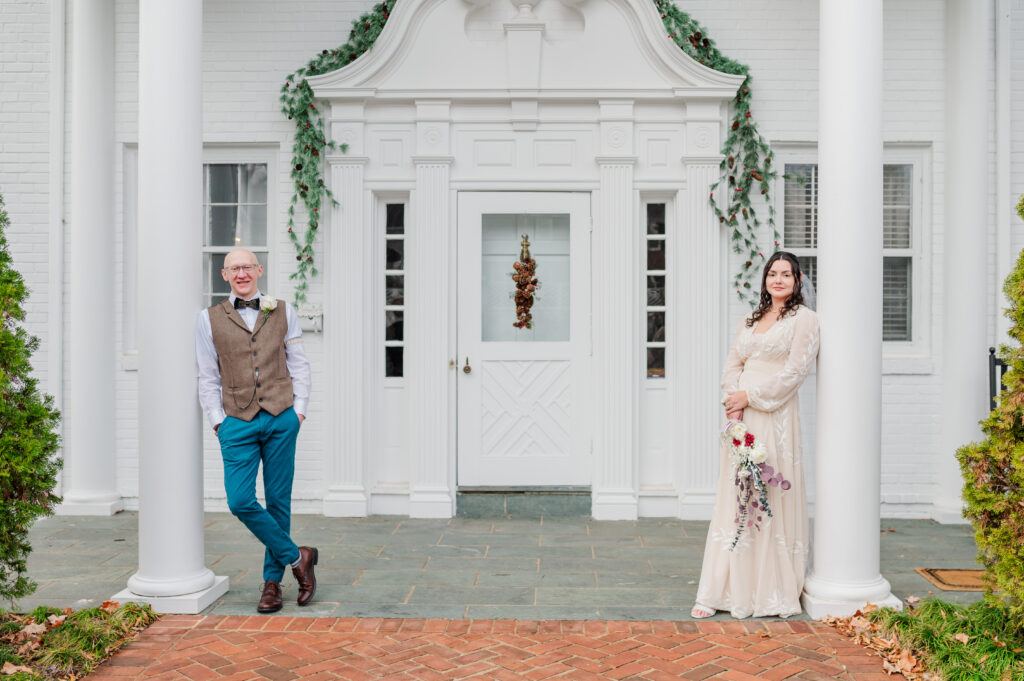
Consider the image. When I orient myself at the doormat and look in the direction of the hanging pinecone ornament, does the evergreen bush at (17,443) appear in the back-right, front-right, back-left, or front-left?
front-left

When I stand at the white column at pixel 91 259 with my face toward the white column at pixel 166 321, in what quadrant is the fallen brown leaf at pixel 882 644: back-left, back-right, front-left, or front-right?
front-left

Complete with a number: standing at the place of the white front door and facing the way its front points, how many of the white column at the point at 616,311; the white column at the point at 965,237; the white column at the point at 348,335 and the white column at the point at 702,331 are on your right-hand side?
1

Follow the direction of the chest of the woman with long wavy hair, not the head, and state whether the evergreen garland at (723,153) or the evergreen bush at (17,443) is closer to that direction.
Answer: the evergreen bush

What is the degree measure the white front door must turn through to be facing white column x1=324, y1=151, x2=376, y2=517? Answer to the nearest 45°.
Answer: approximately 90° to its right

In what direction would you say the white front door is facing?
toward the camera

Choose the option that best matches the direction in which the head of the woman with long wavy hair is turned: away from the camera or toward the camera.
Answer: toward the camera

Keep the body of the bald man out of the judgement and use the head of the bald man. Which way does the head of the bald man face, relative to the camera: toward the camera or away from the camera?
toward the camera

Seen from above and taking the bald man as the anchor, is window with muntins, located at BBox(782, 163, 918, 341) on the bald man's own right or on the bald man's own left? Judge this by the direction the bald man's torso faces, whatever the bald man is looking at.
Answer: on the bald man's own left

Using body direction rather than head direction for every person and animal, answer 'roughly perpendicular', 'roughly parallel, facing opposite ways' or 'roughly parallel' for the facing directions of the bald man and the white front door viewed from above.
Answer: roughly parallel

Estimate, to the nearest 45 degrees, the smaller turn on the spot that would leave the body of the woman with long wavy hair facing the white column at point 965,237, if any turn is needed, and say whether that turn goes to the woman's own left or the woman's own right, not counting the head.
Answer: approximately 180°

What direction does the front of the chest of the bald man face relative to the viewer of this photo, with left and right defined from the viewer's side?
facing the viewer

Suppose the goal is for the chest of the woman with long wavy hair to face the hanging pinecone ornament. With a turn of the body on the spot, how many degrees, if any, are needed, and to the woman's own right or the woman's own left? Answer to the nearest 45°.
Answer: approximately 90° to the woman's own right

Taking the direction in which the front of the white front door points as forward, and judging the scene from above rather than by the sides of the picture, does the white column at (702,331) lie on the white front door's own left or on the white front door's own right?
on the white front door's own left

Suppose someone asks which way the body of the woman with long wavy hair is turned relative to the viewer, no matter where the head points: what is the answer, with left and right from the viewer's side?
facing the viewer and to the left of the viewer

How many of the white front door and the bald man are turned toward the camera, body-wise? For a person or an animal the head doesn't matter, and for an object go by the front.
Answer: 2

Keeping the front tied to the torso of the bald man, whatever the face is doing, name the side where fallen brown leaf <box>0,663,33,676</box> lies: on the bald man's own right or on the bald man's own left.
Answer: on the bald man's own right
